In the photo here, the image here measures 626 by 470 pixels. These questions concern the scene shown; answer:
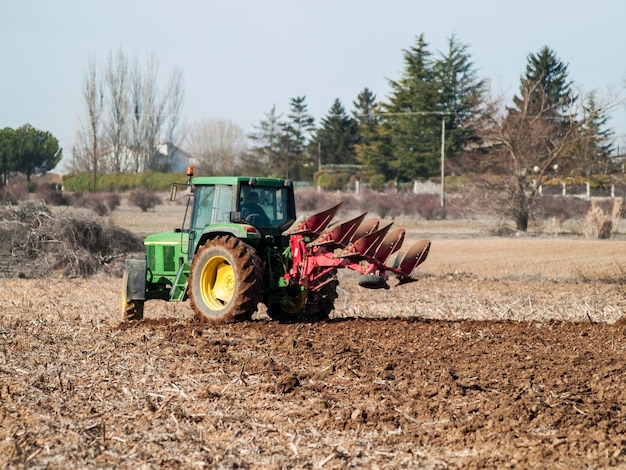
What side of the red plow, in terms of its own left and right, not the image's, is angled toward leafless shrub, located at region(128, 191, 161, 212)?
right

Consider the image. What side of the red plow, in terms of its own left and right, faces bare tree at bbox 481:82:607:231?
right

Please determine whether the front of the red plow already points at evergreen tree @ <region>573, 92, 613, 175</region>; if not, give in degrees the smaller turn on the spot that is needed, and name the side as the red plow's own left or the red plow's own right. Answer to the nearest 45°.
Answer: approximately 90° to the red plow's own right

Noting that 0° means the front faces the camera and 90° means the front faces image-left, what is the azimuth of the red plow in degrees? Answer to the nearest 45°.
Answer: approximately 90°

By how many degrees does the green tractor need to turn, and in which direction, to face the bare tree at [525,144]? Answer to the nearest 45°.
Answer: approximately 90° to its right

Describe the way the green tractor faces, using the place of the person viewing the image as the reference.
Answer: facing away from the viewer and to the left of the viewer

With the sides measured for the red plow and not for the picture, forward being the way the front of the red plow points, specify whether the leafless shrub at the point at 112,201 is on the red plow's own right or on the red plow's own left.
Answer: on the red plow's own right

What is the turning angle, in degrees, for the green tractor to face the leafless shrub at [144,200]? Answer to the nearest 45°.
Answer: approximately 45° to its right

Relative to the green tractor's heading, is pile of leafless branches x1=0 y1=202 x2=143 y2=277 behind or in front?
in front

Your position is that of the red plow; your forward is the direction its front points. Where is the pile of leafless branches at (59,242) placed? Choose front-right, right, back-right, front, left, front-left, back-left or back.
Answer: front-right

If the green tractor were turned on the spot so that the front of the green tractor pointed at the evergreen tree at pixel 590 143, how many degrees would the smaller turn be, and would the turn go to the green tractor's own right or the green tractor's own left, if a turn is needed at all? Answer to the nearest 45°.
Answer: approximately 90° to the green tractor's own right
